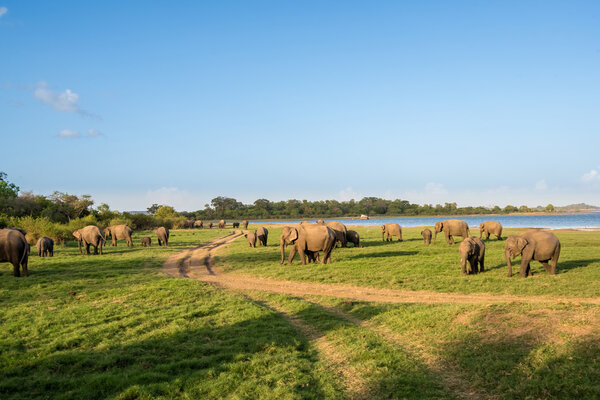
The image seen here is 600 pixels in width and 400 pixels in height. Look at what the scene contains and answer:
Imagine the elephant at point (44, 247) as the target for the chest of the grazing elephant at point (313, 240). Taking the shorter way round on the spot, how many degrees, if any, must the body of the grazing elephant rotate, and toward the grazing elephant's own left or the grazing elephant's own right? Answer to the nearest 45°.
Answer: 0° — it already faces it

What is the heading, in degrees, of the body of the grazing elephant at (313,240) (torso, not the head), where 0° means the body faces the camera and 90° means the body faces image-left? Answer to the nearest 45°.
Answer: approximately 90°

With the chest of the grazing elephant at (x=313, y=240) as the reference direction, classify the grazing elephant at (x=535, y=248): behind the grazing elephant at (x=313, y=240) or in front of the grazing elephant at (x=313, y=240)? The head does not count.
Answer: behind

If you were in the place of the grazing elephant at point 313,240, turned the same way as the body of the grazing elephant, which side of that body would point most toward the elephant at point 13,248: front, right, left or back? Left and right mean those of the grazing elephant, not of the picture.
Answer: front
